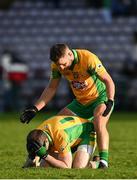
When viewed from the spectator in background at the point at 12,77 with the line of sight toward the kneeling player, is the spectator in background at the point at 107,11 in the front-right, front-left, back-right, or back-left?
back-left

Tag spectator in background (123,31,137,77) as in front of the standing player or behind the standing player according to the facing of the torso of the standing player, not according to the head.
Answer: behind

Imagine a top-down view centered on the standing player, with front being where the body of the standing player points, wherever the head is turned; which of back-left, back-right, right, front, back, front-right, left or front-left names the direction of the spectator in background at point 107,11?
back-right

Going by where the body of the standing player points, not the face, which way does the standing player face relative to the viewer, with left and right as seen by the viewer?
facing the viewer and to the left of the viewer

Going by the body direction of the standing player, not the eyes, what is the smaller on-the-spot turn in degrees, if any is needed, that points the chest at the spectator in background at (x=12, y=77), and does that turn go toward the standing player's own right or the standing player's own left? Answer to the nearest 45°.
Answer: approximately 135° to the standing player's own right

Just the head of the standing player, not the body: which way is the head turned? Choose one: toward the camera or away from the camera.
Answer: toward the camera
